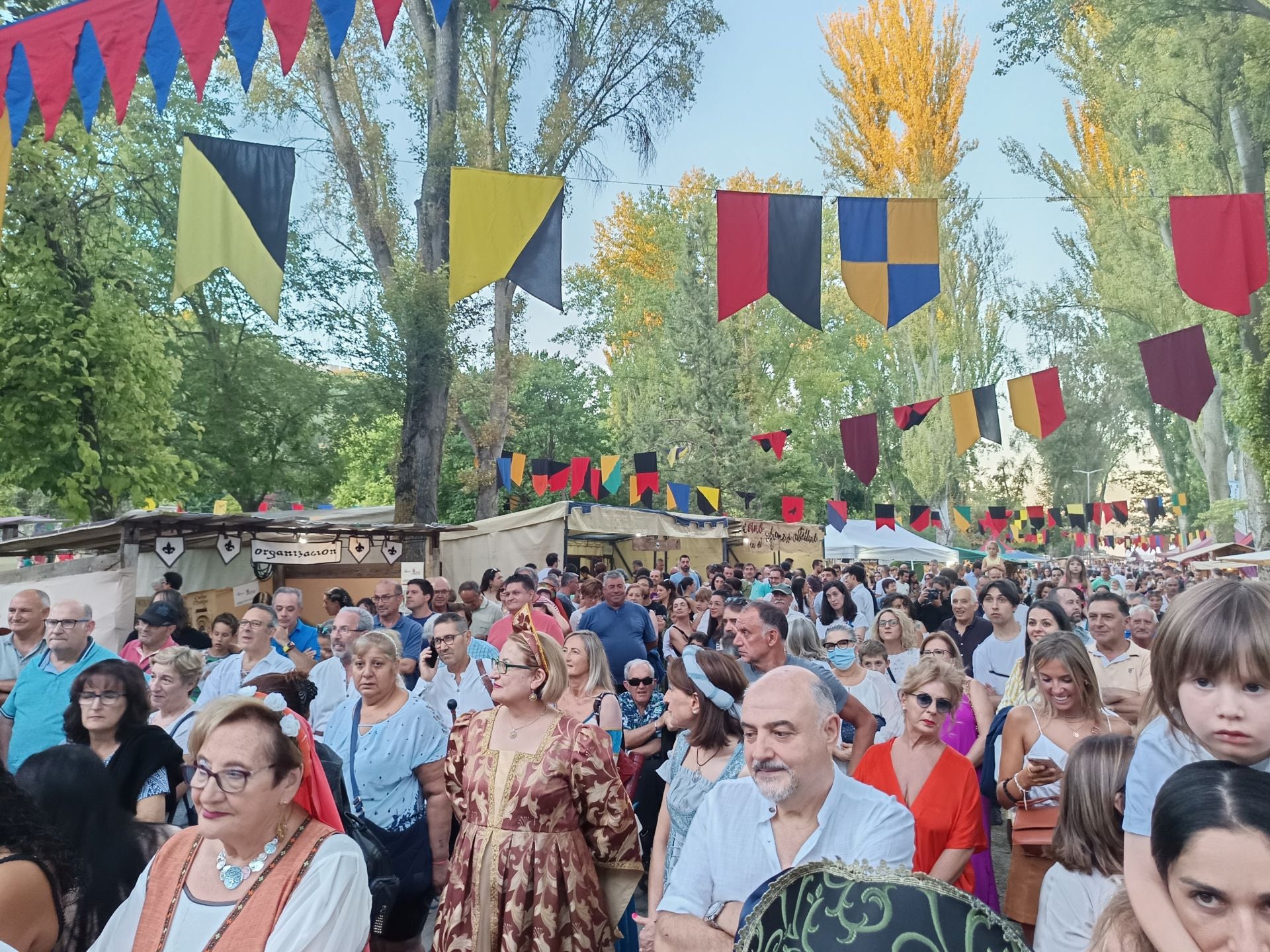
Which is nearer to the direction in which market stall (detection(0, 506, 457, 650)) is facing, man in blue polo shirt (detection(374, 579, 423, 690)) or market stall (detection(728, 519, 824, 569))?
the man in blue polo shirt

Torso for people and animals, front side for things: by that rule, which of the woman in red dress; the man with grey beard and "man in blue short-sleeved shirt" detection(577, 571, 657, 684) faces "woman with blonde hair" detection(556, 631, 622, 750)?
the man in blue short-sleeved shirt

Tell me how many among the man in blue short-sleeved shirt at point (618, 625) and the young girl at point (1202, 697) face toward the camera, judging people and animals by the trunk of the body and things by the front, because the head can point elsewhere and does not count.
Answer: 2

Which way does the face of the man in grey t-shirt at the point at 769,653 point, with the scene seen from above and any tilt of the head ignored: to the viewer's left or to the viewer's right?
to the viewer's left

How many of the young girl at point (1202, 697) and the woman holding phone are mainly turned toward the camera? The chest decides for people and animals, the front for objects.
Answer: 2

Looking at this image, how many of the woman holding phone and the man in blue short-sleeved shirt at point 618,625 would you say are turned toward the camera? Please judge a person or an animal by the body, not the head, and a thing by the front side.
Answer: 2

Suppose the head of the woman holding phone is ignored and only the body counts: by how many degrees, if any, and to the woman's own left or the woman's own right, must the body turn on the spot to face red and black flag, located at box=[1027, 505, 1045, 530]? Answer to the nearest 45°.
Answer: approximately 180°

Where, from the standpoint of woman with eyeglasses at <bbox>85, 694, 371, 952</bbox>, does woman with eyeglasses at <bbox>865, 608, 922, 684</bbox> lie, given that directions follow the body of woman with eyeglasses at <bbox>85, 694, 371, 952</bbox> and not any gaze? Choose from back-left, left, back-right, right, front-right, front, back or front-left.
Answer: back

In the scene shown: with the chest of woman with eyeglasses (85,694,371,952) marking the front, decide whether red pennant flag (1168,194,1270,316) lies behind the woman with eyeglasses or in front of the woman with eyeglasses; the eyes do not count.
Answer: behind

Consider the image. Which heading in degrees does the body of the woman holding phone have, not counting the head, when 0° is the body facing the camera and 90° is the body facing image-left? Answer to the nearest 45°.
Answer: approximately 0°
